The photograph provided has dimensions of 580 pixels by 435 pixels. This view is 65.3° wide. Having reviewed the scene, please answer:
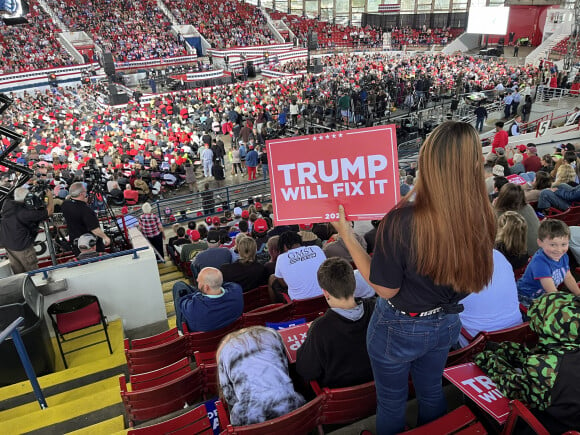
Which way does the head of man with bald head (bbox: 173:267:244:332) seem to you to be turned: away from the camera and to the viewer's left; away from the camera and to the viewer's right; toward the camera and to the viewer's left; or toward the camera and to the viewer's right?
away from the camera and to the viewer's left

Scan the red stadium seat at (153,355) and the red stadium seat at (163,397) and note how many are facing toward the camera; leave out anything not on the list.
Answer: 0

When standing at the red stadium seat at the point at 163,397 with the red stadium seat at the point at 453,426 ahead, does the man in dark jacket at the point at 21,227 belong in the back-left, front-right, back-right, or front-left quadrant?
back-left

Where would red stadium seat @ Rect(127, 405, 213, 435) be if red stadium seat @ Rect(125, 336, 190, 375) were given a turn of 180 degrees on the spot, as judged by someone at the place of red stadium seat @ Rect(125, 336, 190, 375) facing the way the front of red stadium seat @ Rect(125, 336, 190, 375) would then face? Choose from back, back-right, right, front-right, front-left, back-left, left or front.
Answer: front-right

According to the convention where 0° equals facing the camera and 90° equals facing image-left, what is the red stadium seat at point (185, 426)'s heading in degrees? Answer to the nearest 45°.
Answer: approximately 135°

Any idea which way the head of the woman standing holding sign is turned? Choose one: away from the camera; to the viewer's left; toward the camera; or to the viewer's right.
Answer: away from the camera

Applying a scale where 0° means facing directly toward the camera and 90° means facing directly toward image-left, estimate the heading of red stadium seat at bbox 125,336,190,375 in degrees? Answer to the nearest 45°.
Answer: approximately 135°

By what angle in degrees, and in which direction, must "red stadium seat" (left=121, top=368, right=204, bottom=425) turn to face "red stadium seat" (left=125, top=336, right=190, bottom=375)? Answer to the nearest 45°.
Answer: approximately 45° to its right

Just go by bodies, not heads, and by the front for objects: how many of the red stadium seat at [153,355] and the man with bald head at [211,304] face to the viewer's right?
0

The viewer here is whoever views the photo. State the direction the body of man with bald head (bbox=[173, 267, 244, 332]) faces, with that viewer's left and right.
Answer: facing away from the viewer and to the left of the viewer

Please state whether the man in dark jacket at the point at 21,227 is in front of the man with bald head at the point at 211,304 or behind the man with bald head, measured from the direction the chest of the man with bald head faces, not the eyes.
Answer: in front
